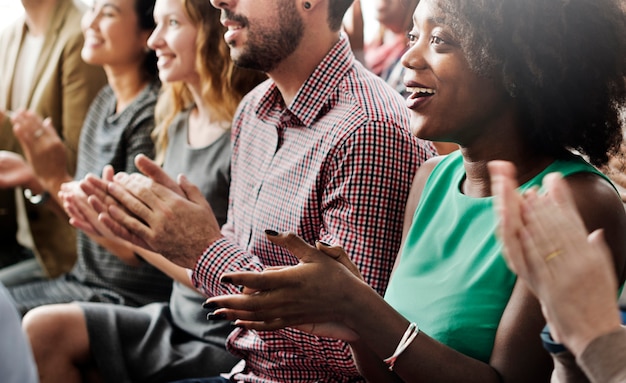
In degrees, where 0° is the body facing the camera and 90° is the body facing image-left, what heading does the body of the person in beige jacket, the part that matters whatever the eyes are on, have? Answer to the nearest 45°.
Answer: approximately 45°

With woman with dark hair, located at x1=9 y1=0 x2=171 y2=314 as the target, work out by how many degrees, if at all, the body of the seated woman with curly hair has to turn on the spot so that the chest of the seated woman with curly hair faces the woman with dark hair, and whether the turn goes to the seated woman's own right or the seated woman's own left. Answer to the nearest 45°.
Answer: approximately 90° to the seated woman's own right

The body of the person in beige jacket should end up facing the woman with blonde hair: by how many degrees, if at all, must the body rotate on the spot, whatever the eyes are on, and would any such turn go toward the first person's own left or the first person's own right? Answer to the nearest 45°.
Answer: approximately 45° to the first person's own left

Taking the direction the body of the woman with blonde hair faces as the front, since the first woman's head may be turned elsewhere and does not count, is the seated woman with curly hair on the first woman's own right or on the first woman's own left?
on the first woman's own left

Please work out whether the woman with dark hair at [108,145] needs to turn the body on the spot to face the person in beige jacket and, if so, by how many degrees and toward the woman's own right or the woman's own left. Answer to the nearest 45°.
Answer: approximately 135° to the woman's own right

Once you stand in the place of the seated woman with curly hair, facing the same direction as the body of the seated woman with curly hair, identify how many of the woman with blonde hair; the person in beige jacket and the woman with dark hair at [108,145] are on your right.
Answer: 3

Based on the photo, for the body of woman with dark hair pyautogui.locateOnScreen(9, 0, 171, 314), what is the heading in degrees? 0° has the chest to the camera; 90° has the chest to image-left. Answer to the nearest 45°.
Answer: approximately 45°
